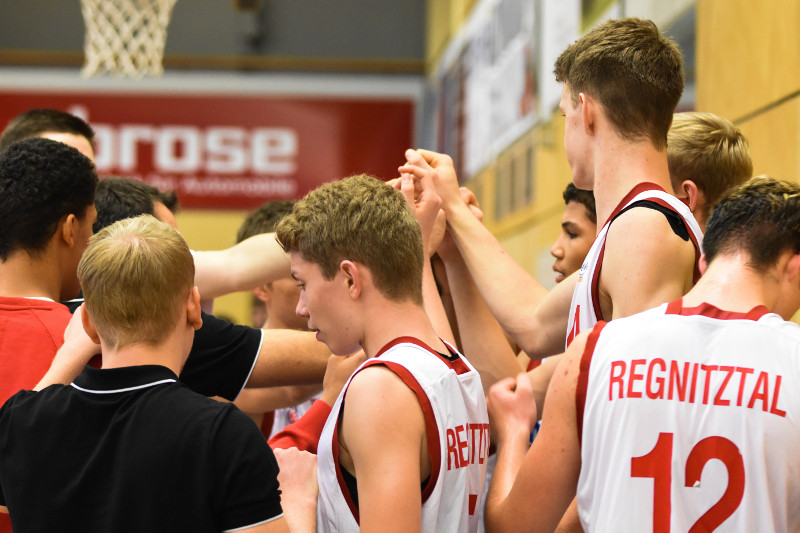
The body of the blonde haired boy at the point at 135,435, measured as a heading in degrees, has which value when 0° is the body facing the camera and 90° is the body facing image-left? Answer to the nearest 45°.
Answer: approximately 180°

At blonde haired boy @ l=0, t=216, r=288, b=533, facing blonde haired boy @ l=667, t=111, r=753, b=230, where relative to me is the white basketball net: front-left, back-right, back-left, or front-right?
front-left

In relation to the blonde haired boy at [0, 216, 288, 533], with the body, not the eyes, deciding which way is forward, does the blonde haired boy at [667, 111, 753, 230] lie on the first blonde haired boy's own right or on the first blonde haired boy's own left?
on the first blonde haired boy's own right

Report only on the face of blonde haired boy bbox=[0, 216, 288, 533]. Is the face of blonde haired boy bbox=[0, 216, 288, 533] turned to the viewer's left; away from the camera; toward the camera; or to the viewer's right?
away from the camera

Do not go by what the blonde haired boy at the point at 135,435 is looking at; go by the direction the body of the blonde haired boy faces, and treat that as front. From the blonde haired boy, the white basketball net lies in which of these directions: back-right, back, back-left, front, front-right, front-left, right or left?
front

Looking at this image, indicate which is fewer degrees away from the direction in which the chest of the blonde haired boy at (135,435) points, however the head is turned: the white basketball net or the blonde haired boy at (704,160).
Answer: the white basketball net
